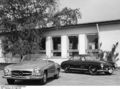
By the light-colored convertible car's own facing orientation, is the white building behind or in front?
behind

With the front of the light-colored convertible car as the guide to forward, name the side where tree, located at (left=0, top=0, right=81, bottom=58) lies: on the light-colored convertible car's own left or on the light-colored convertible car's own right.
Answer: on the light-colored convertible car's own right

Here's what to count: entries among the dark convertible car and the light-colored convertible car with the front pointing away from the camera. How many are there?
0

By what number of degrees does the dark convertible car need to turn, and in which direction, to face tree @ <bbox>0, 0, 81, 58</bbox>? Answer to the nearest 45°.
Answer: approximately 180°

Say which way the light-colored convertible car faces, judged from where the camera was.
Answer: facing the viewer and to the left of the viewer

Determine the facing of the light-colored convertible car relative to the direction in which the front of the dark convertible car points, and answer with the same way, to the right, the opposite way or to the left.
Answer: to the right

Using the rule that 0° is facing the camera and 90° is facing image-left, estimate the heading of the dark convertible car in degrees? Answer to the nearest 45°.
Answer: approximately 315°

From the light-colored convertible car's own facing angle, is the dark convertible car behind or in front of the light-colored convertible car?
behind

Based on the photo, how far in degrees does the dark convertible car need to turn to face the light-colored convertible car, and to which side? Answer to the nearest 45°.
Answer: approximately 90° to its right
